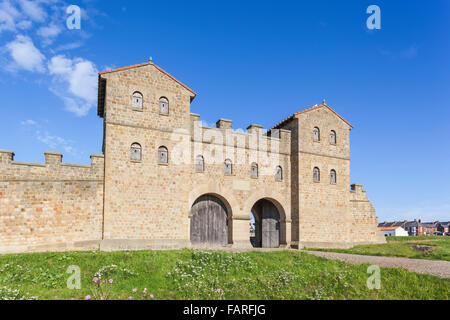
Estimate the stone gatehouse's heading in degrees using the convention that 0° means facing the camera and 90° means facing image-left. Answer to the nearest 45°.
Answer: approximately 315°

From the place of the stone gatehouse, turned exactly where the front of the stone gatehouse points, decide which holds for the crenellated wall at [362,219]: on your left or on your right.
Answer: on your left
